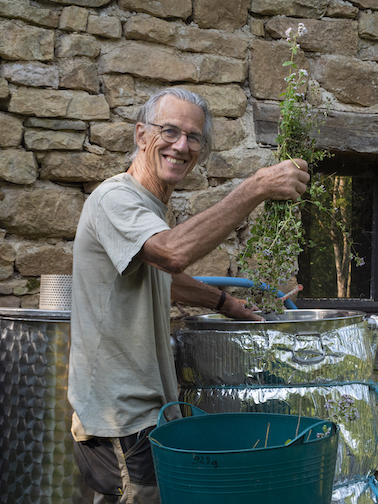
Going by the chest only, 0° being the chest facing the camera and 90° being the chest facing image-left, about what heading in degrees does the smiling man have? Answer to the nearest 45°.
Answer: approximately 270°

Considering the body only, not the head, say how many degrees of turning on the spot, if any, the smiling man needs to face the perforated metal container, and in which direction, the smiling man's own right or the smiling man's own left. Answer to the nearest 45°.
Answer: approximately 135° to the smiling man's own left
